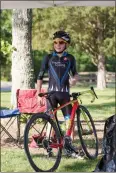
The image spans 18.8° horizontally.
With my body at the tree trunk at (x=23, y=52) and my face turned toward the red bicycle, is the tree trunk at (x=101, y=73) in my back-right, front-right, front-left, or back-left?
back-left

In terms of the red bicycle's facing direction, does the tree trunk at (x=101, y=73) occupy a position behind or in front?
in front

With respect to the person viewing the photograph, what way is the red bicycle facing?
facing away from the viewer and to the right of the viewer
